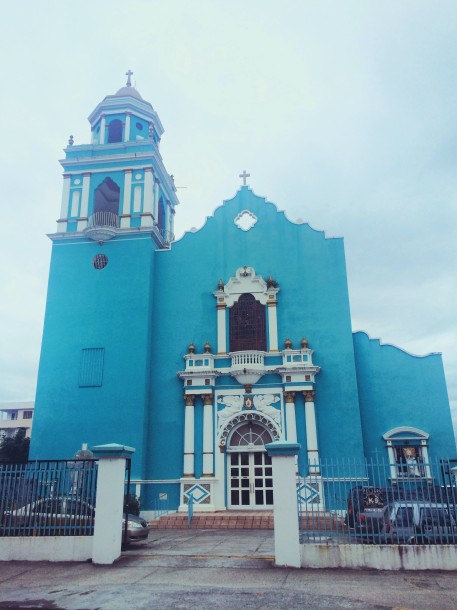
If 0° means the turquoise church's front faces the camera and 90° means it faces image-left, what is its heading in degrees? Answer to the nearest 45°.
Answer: approximately 0°

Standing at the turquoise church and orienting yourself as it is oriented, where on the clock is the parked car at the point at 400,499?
The parked car is roughly at 11 o'clock from the turquoise church.

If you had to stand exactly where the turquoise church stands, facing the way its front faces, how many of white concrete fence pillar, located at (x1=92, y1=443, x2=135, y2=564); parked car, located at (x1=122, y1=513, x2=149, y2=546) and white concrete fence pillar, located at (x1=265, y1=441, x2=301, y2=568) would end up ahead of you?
3

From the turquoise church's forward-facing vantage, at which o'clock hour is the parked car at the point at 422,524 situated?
The parked car is roughly at 11 o'clock from the turquoise church.
